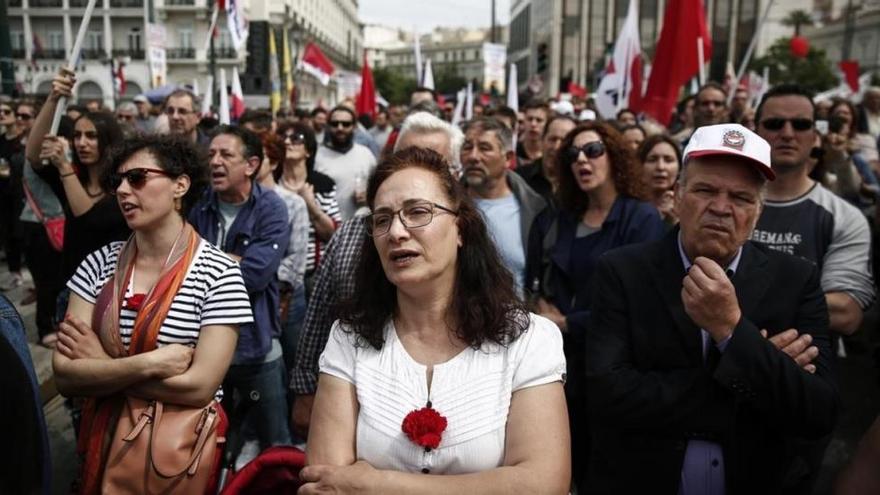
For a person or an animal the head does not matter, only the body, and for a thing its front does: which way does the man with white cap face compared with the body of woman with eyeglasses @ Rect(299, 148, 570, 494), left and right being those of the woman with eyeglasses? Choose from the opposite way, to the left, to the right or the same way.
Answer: the same way

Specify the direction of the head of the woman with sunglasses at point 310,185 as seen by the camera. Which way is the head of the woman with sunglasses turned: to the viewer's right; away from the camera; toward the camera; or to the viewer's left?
toward the camera

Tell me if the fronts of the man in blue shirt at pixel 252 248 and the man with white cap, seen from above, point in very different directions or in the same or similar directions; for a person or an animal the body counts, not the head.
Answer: same or similar directions

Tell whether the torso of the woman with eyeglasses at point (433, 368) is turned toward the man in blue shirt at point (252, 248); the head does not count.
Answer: no

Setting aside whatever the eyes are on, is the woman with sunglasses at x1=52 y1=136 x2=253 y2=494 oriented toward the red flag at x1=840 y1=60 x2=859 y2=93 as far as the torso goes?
no

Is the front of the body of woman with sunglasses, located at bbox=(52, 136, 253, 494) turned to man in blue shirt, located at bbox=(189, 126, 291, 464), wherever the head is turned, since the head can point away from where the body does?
no

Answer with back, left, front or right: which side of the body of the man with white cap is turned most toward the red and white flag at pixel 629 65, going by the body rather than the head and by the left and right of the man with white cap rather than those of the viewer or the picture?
back

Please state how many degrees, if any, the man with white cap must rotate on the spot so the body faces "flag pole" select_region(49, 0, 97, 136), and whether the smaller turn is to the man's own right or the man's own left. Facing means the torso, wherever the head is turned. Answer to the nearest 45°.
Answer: approximately 90° to the man's own right

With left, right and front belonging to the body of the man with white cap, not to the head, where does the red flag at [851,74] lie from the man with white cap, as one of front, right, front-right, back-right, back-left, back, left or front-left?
back

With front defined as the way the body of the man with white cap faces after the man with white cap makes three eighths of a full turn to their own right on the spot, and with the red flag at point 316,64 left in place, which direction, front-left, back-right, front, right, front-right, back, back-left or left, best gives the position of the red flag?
front

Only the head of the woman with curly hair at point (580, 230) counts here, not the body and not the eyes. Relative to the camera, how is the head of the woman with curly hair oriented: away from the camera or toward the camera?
toward the camera

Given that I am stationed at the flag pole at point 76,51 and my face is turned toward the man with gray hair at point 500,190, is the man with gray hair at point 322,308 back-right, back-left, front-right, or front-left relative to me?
front-right

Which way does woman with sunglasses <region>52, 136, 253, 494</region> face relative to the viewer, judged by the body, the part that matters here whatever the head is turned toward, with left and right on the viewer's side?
facing the viewer and to the left of the viewer

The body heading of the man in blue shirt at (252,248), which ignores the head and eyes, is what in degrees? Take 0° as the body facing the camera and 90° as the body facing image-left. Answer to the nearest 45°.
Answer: approximately 45°

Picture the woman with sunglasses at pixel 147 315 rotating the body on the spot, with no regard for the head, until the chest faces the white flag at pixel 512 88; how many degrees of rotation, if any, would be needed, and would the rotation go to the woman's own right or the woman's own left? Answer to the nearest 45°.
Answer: approximately 180°

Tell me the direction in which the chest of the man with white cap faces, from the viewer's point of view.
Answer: toward the camera

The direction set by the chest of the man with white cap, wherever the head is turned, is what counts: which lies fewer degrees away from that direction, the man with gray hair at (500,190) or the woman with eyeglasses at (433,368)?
the woman with eyeglasses

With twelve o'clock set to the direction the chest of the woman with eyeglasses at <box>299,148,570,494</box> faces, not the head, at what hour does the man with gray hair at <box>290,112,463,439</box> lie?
The man with gray hair is roughly at 5 o'clock from the woman with eyeglasses.

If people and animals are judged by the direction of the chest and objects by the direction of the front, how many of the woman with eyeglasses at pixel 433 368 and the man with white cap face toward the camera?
2
